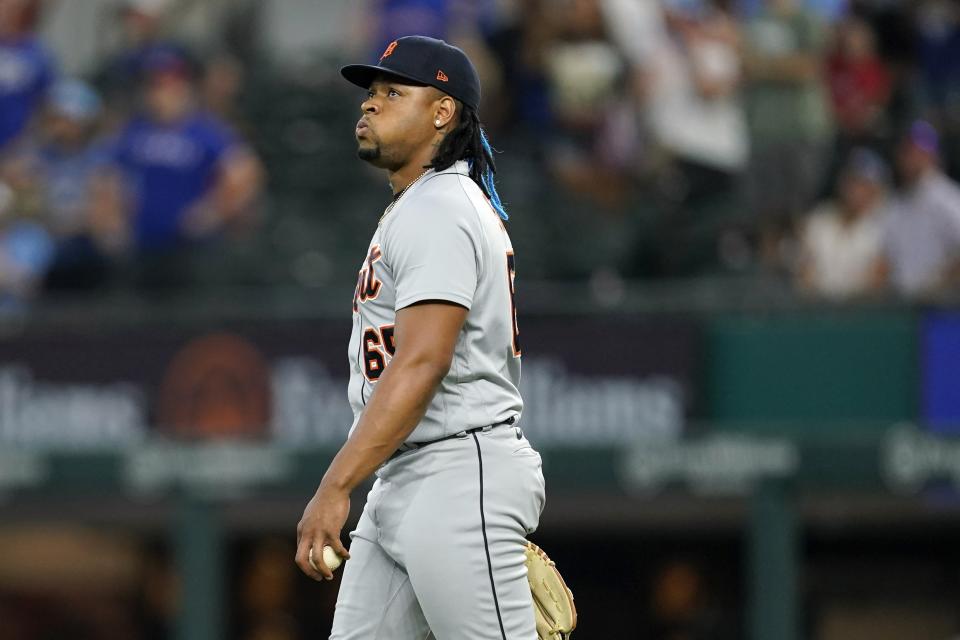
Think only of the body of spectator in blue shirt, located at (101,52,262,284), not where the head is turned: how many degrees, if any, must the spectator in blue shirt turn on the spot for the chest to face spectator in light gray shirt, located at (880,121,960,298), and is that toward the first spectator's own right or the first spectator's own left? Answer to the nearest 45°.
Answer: approximately 45° to the first spectator's own left

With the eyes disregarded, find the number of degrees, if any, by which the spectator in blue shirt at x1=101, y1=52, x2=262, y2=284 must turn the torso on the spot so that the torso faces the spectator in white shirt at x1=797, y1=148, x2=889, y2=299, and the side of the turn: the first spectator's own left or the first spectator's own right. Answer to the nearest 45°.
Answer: approximately 90° to the first spectator's own left

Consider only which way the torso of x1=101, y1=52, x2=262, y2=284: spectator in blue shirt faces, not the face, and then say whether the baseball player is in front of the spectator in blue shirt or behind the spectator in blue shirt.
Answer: in front

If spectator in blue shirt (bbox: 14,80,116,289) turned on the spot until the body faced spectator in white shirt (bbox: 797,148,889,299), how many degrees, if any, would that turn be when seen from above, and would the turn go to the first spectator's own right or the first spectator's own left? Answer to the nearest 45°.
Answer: approximately 45° to the first spectator's own left

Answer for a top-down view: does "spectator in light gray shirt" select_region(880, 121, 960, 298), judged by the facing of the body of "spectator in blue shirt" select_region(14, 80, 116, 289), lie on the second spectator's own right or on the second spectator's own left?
on the second spectator's own left

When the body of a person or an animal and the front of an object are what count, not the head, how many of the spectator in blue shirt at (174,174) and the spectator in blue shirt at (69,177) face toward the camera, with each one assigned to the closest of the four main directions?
2

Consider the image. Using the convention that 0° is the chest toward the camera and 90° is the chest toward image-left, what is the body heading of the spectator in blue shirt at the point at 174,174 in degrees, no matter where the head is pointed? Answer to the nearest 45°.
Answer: approximately 0°

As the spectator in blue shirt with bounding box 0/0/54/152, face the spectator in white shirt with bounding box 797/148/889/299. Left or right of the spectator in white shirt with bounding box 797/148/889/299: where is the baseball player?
right
